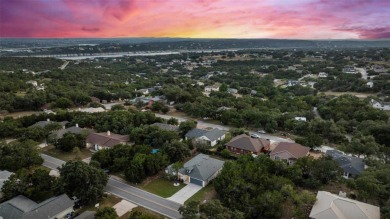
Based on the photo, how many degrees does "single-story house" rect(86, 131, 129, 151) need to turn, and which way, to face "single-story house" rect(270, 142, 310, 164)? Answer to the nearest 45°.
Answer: approximately 90° to its left

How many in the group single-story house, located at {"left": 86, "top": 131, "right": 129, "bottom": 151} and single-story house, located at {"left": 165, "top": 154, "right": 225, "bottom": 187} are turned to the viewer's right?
0

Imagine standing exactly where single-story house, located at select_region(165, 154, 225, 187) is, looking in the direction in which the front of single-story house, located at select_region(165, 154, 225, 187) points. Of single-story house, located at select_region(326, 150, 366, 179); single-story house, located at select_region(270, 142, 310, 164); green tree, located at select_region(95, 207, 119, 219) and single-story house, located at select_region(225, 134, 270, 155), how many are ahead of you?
1

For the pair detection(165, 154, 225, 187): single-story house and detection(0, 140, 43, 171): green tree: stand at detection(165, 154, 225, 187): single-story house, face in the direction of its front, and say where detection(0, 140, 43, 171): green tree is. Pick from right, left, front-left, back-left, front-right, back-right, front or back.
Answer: front-right

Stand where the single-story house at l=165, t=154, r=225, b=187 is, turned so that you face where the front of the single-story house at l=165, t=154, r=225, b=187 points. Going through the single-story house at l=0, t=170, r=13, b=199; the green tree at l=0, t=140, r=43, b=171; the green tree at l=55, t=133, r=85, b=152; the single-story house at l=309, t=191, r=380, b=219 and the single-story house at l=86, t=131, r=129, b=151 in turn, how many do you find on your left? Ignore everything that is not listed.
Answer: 1

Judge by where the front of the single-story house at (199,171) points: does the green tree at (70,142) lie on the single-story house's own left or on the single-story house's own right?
on the single-story house's own right

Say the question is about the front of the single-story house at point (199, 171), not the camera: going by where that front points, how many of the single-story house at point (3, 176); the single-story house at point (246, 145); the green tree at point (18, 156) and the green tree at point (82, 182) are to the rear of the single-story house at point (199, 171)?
1

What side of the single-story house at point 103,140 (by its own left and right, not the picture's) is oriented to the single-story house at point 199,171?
left

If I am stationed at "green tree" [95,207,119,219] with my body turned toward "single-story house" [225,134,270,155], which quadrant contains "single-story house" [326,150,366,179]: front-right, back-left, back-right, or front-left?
front-right

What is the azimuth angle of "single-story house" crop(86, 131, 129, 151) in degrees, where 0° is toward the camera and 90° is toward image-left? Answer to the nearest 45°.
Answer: approximately 45°

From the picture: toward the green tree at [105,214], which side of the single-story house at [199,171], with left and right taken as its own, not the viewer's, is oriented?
front

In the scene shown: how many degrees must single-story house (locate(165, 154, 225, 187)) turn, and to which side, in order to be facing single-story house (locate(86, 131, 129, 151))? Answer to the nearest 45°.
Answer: approximately 90° to its right

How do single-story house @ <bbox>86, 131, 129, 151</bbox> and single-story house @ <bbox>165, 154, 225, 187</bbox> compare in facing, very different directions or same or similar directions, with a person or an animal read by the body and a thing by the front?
same or similar directions

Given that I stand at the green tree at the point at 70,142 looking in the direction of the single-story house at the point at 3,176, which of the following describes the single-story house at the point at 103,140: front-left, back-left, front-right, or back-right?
back-left

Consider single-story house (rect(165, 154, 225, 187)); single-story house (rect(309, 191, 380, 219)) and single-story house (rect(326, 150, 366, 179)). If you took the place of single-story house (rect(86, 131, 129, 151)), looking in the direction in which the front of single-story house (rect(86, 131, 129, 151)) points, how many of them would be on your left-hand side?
3

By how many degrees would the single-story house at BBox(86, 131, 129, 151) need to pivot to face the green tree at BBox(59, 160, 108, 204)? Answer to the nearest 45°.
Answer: approximately 45° to its left

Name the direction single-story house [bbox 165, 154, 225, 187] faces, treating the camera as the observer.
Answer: facing the viewer and to the left of the viewer
